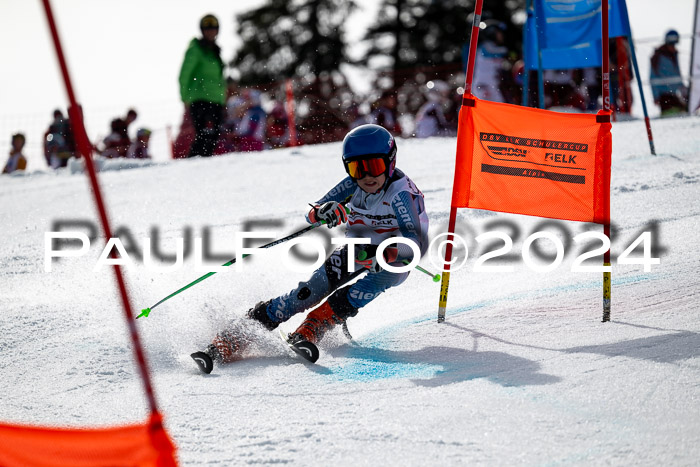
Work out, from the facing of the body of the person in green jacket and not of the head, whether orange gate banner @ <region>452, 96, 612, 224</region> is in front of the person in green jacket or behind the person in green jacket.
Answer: in front

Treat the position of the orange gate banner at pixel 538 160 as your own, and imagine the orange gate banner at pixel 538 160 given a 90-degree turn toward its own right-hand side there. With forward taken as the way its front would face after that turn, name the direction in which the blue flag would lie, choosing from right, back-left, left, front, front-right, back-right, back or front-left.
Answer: right

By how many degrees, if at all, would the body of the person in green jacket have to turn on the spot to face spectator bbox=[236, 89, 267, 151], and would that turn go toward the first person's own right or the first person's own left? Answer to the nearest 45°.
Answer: approximately 135° to the first person's own left

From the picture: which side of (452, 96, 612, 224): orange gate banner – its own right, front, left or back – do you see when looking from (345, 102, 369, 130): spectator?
back

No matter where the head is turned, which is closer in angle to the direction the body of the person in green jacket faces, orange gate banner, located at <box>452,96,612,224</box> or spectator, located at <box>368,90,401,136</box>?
the orange gate banner

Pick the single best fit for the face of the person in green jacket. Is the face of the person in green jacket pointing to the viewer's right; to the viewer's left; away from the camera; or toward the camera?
toward the camera

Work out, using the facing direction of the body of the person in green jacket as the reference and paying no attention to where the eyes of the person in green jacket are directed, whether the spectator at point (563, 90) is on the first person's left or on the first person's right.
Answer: on the first person's left

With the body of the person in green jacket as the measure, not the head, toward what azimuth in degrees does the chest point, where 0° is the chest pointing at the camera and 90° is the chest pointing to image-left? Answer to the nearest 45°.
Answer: approximately 315°

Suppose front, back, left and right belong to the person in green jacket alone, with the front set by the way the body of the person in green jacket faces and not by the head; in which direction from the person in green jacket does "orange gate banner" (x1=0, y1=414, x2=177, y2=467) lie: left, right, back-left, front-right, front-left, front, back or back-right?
front-right

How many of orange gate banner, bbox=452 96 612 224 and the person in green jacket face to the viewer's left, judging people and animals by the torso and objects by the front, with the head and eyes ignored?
0

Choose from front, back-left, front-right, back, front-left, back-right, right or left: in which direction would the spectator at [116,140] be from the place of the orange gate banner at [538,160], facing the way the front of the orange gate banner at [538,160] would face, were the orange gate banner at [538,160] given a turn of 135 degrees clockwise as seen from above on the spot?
front

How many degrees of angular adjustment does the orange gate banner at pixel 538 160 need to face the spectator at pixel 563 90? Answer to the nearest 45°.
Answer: approximately 180°

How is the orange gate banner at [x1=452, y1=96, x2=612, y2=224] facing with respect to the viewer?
toward the camera

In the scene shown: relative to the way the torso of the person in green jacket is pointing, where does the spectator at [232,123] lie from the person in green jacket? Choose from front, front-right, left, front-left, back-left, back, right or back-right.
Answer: back-left

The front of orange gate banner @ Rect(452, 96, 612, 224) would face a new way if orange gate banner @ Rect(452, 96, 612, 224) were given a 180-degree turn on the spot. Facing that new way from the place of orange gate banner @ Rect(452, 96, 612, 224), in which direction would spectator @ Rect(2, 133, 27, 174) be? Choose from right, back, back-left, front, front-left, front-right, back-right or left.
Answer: front-left

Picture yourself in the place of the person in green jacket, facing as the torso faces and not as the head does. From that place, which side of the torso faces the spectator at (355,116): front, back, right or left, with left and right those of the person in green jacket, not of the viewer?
left

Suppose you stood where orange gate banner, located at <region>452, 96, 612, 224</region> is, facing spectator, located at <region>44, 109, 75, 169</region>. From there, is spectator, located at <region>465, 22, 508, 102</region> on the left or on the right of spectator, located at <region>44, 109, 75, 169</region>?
right
